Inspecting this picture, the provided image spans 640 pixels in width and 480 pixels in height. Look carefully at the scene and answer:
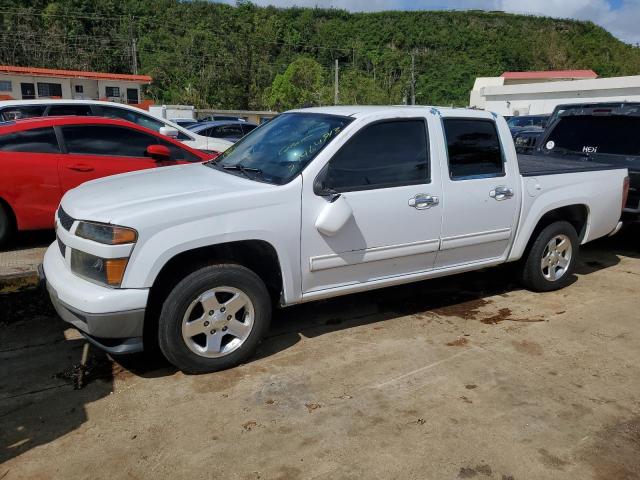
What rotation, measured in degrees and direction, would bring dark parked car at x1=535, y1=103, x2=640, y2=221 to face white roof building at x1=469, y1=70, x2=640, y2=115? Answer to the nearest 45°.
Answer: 0° — it already faces it

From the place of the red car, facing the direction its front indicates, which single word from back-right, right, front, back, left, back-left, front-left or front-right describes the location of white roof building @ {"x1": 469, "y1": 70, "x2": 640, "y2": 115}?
front-left

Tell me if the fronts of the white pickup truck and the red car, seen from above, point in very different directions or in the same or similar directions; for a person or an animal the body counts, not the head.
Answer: very different directions

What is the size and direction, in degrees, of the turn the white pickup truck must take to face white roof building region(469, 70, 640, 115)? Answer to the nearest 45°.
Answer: approximately 135° to its right

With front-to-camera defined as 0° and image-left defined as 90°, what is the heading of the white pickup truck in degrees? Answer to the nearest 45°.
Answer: approximately 45°

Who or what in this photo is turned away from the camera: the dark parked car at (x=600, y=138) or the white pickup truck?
the dark parked car

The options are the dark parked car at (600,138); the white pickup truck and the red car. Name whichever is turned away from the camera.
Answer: the dark parked car

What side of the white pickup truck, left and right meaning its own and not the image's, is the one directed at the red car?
right

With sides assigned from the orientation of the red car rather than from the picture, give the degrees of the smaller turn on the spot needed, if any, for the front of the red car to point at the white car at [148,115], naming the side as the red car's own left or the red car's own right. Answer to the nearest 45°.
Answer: approximately 45° to the red car's own left

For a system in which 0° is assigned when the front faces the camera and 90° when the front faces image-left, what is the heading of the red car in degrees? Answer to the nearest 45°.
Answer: approximately 270°
